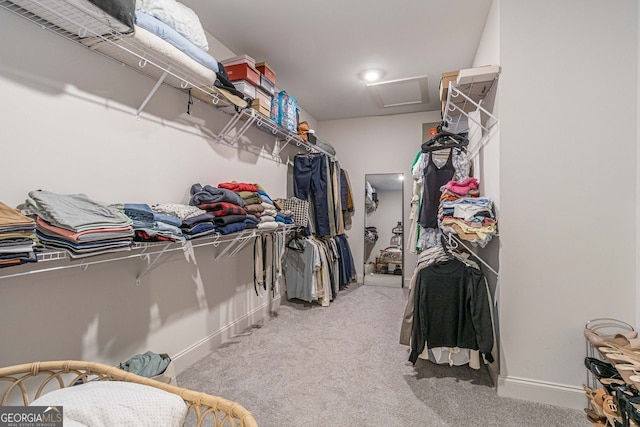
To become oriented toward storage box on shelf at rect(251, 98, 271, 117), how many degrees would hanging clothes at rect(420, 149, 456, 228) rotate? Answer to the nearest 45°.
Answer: approximately 45° to its right

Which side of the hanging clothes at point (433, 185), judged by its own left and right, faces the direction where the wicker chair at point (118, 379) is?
front

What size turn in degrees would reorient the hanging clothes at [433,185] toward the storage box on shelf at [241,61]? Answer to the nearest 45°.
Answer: approximately 45° to its right

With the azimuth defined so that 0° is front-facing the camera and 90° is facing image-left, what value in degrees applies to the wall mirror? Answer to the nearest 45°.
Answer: approximately 0°

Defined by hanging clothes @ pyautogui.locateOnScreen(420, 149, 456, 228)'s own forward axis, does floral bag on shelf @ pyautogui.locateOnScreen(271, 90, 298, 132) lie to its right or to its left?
on its right

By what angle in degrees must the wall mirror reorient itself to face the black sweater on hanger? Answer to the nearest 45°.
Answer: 0° — it already faces it

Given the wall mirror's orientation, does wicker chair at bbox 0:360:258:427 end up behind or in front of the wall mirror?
in front

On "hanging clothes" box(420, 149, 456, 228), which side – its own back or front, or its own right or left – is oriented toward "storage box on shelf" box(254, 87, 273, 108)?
right

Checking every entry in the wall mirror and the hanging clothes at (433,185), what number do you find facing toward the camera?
2

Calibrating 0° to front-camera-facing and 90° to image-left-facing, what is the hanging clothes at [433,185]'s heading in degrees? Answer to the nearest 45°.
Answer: approximately 0°
